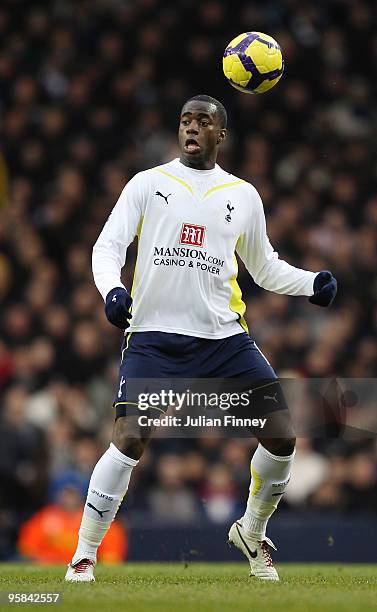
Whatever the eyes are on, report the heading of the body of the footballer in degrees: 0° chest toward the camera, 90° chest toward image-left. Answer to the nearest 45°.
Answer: approximately 0°
